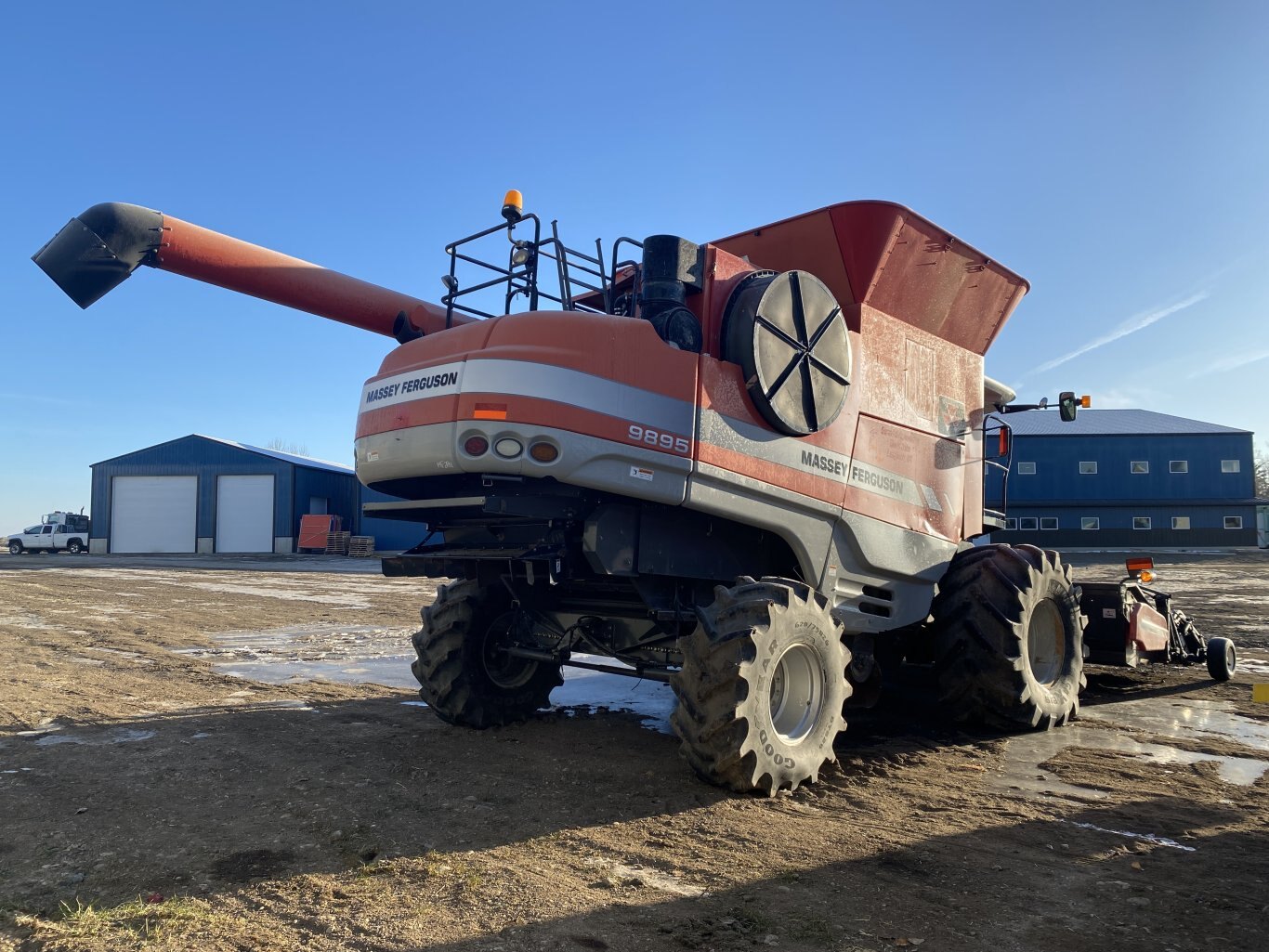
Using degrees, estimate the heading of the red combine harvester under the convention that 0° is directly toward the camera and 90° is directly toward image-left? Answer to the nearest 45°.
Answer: approximately 225°

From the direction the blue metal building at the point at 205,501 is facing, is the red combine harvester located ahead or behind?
ahead

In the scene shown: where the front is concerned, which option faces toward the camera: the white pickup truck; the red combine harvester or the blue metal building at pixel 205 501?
the blue metal building

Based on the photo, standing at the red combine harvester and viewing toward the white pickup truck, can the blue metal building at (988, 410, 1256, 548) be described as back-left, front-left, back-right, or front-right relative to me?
front-right

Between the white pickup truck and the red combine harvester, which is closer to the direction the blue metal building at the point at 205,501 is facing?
the red combine harvester

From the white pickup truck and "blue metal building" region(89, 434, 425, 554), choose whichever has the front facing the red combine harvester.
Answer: the blue metal building

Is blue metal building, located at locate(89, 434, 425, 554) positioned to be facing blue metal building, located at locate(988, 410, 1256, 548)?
no

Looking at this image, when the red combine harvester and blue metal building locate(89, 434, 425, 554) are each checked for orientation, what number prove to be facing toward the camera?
1

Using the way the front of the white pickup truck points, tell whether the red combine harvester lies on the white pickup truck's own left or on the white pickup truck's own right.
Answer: on the white pickup truck's own left

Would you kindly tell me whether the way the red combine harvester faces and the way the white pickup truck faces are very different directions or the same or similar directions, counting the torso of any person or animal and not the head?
very different directions

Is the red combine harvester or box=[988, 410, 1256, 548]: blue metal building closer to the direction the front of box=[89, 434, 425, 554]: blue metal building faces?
the red combine harvester

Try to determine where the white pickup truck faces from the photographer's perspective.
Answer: facing to the left of the viewer

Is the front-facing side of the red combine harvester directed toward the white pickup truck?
no

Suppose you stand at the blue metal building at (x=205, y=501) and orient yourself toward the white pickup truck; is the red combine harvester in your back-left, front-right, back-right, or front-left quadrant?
back-left

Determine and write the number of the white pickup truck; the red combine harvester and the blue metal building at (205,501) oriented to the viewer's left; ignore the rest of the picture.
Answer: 1

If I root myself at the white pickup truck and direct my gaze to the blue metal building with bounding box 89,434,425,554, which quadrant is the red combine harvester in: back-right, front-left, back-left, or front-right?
front-right

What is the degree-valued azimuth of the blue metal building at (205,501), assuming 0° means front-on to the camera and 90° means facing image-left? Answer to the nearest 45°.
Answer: approximately 0°

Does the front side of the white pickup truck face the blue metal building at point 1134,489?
no
